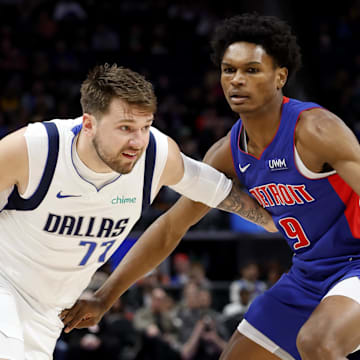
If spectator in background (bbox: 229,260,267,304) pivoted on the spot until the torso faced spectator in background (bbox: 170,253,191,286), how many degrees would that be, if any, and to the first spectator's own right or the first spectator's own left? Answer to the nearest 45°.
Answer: approximately 135° to the first spectator's own right

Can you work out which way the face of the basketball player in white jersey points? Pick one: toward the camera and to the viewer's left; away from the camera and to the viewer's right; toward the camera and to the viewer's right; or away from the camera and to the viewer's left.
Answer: toward the camera and to the viewer's right

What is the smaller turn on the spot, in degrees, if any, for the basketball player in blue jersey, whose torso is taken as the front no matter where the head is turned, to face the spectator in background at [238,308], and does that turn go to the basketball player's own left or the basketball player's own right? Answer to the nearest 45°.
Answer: approximately 135° to the basketball player's own right

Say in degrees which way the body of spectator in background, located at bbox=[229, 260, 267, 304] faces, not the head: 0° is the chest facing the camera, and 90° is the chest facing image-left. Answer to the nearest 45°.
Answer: approximately 0°

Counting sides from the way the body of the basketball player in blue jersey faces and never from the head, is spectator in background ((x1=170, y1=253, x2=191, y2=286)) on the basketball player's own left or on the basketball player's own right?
on the basketball player's own right

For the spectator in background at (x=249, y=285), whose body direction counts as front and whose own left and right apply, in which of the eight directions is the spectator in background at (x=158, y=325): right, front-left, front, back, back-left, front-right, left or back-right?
front-right
